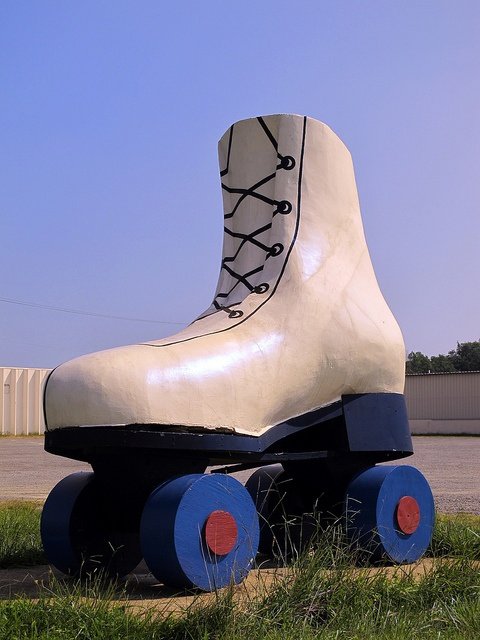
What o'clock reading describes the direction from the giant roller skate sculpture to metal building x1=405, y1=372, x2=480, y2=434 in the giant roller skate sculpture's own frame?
The metal building is roughly at 5 o'clock from the giant roller skate sculpture.

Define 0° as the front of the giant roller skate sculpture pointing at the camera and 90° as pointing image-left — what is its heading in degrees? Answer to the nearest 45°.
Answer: approximately 45°

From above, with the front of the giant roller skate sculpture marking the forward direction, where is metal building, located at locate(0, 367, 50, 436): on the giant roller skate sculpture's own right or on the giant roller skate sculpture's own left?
on the giant roller skate sculpture's own right

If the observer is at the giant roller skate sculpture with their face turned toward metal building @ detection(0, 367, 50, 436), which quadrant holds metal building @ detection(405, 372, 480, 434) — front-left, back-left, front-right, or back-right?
front-right
